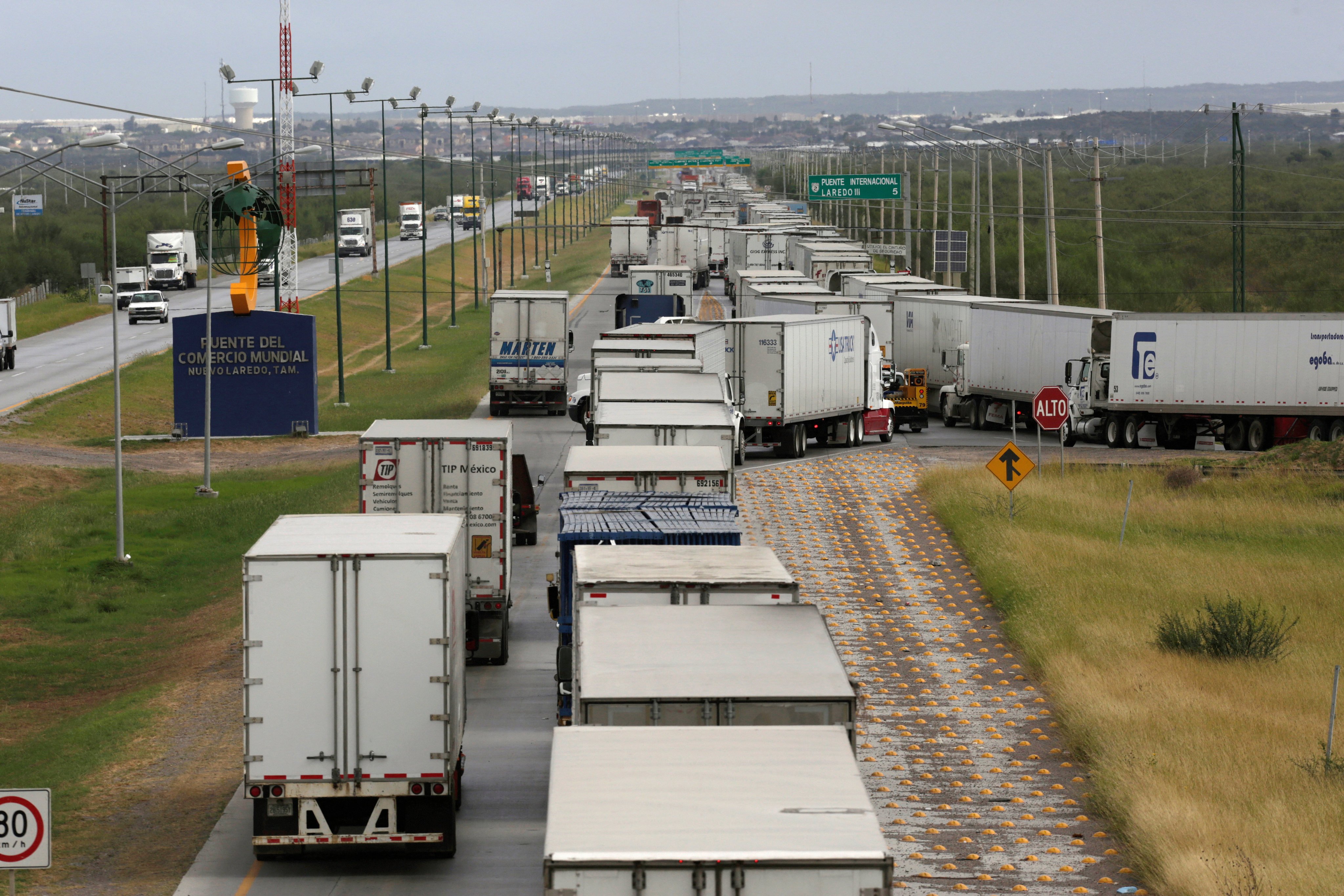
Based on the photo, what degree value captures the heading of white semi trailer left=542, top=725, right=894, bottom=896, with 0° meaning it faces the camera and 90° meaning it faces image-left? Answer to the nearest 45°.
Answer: approximately 180°

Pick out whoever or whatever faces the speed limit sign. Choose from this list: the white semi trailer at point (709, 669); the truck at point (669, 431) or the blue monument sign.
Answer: the blue monument sign

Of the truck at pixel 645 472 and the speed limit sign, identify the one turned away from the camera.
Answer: the truck

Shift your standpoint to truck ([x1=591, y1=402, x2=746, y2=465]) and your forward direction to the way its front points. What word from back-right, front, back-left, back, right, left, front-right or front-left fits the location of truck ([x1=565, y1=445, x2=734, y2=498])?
back

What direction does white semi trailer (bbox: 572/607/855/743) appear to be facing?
away from the camera

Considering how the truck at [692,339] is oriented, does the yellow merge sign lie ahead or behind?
behind

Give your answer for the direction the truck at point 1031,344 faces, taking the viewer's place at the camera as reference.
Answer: facing away from the viewer and to the left of the viewer

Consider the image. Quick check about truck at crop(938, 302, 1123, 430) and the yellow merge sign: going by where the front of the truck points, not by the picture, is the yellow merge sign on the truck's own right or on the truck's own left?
on the truck's own left

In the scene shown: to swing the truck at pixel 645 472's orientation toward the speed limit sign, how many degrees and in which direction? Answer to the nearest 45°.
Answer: approximately 180°

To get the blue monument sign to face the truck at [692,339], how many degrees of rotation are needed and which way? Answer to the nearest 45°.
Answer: approximately 45° to its left

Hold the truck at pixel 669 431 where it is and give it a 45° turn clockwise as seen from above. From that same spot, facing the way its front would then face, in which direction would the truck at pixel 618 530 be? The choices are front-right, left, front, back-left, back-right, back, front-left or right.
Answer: back-right

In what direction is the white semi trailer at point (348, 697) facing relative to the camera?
away from the camera

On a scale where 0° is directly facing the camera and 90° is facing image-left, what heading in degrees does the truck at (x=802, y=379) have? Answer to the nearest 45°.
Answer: approximately 225°

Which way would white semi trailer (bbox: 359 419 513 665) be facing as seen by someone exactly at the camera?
facing away from the viewer
